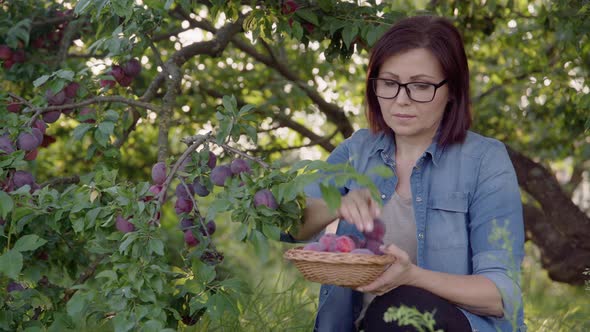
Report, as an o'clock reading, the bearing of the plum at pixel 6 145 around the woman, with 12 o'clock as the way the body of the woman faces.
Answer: The plum is roughly at 1 o'clock from the woman.

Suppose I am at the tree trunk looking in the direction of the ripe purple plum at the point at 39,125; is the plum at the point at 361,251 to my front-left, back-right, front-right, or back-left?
front-left

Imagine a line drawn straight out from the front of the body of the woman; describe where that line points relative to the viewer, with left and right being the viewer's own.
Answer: facing the viewer and to the left of the viewer

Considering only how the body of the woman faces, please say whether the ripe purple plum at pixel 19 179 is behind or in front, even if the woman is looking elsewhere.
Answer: in front

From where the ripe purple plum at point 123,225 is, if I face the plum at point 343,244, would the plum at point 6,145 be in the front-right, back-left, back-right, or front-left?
back-left

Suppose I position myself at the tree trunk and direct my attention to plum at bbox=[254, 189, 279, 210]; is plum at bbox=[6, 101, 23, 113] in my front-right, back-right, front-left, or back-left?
front-right

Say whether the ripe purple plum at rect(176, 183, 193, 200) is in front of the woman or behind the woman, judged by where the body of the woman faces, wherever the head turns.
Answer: in front

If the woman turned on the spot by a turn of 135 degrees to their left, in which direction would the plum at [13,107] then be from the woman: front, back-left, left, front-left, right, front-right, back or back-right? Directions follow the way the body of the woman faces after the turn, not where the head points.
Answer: back

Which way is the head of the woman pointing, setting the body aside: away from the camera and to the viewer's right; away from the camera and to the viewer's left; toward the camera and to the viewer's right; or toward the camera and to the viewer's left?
toward the camera and to the viewer's left

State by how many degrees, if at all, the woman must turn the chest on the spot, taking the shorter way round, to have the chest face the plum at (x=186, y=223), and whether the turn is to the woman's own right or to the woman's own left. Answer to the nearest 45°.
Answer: approximately 45° to the woman's own right

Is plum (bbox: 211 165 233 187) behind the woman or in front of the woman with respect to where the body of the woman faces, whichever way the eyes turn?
in front
